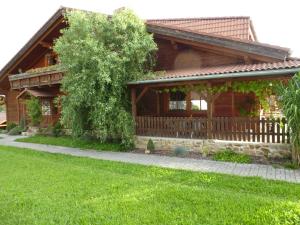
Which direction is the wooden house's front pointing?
toward the camera

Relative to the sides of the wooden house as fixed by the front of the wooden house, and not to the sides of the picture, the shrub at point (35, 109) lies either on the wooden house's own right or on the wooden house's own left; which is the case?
on the wooden house's own right

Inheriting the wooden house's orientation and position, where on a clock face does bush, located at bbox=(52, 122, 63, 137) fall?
The bush is roughly at 2 o'clock from the wooden house.

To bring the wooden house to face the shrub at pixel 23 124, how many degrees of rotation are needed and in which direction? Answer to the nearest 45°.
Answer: approximately 135° to its right

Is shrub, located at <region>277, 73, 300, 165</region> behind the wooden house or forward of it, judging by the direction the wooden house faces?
forward
